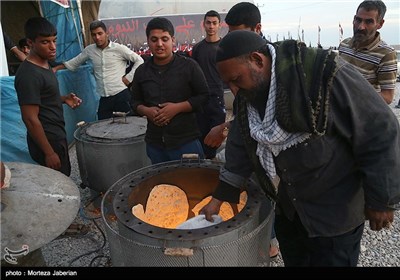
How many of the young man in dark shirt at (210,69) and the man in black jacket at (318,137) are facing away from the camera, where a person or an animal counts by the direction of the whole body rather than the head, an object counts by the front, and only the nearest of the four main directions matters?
0

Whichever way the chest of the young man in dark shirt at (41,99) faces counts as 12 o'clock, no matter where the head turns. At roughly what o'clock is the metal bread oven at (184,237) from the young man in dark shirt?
The metal bread oven is roughly at 1 o'clock from the young man in dark shirt.

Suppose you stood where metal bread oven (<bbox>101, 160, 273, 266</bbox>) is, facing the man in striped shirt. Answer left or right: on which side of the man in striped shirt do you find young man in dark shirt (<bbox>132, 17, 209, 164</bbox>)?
left

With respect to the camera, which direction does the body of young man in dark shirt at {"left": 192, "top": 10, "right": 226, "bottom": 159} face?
toward the camera

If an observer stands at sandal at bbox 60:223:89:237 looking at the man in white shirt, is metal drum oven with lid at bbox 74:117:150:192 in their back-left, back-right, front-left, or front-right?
front-right

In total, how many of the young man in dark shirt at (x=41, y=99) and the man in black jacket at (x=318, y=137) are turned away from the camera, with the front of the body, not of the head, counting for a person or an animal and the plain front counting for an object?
0

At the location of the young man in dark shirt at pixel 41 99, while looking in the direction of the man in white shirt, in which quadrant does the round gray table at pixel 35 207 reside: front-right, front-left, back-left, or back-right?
back-right
